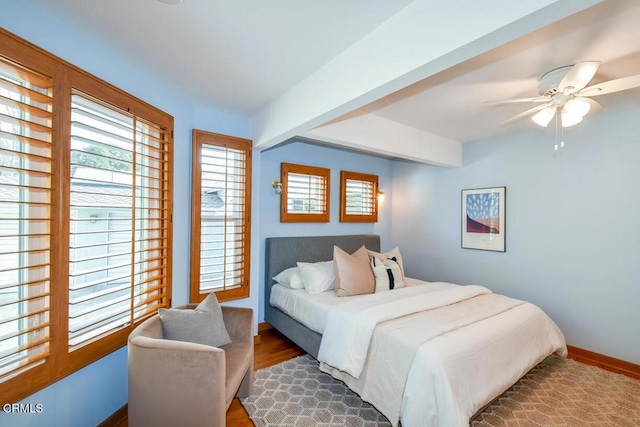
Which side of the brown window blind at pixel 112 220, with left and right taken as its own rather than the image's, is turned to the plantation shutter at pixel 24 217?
right

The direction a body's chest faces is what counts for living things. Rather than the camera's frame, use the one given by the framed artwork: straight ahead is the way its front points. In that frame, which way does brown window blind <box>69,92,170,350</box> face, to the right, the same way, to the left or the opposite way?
the opposite way

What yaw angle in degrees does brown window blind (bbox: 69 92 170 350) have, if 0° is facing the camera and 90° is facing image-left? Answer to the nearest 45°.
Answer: approximately 315°

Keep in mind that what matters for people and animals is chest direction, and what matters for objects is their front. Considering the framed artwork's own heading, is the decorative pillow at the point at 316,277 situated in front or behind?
in front

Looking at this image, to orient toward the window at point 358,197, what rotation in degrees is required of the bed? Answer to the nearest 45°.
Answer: approximately 180°

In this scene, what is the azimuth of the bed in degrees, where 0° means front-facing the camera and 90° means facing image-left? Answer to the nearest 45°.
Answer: approximately 315°

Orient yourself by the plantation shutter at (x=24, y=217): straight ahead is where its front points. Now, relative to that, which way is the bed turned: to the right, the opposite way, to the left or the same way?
to the right

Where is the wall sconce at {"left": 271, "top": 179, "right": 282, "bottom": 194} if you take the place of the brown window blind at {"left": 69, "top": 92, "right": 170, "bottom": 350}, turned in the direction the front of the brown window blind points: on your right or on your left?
on your left

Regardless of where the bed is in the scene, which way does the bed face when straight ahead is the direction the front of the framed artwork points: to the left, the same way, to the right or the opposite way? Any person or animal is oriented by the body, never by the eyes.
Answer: to the left

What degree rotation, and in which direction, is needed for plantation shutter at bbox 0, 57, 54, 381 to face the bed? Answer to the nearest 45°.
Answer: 0° — it already faces it
